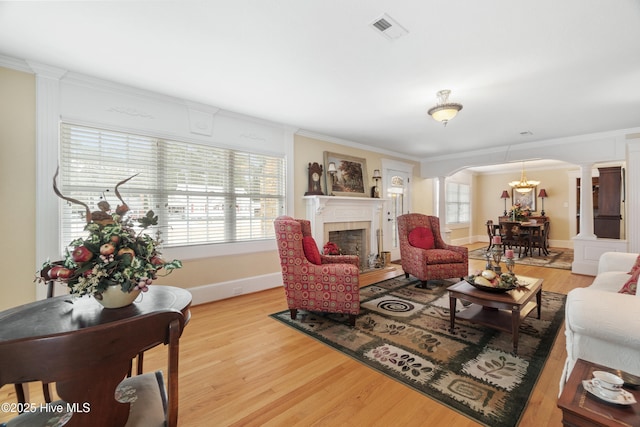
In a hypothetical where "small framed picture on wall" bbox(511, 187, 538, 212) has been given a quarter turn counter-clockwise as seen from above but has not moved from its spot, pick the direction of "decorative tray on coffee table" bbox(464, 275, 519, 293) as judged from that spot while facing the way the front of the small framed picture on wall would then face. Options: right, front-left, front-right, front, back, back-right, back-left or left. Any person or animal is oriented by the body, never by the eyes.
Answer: right

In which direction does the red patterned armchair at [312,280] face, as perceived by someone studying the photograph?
facing to the right of the viewer

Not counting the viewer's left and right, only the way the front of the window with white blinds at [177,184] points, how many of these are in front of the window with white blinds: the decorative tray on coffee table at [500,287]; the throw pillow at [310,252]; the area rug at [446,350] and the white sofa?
4

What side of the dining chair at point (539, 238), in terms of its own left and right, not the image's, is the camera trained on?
left

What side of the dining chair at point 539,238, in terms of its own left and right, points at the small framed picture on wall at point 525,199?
right

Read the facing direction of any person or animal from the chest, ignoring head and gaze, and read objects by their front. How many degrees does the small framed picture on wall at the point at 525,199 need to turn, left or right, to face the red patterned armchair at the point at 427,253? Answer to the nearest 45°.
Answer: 0° — it already faces it

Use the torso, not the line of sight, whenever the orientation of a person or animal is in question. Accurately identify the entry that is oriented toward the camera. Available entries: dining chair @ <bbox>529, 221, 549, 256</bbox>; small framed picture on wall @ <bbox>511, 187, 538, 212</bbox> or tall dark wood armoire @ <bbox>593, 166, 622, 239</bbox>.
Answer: the small framed picture on wall

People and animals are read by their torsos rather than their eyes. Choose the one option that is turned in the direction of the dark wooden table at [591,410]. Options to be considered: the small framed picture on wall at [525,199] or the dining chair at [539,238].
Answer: the small framed picture on wall

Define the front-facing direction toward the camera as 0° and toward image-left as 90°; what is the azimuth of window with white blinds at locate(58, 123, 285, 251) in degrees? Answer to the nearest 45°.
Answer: approximately 315°

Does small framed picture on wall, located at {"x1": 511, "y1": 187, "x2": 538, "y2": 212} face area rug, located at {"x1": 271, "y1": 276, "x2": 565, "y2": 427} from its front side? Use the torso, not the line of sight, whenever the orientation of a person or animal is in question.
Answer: yes

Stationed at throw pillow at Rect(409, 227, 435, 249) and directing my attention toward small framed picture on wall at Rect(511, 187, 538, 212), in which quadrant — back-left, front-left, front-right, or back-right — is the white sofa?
back-right

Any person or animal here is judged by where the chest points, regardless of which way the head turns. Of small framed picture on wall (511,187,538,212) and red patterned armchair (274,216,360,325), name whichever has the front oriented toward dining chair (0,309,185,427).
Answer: the small framed picture on wall

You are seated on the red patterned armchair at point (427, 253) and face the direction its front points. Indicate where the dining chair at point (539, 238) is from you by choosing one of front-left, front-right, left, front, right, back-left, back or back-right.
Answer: left
